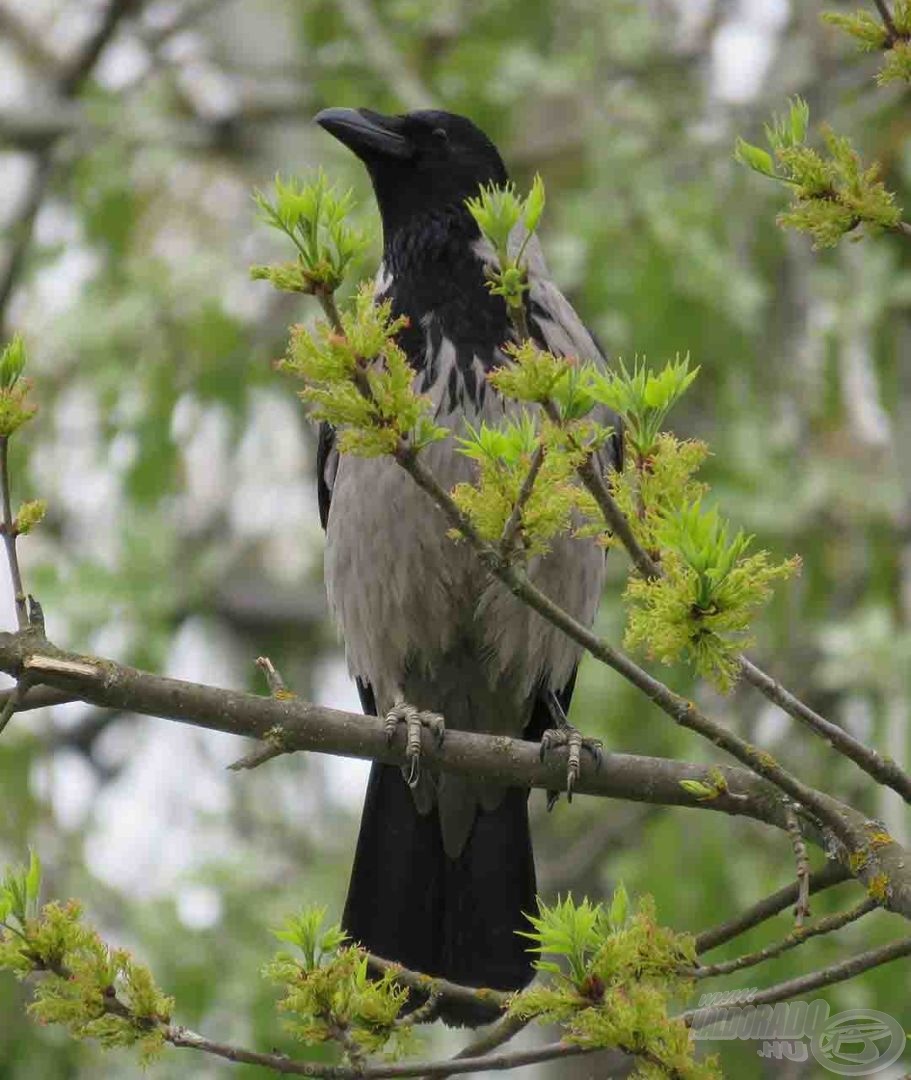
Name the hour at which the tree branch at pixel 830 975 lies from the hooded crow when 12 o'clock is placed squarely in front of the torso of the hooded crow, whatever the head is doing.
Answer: The tree branch is roughly at 9 o'clock from the hooded crow.

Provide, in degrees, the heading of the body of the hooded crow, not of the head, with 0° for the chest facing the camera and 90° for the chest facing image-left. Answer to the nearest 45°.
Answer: approximately 0°
